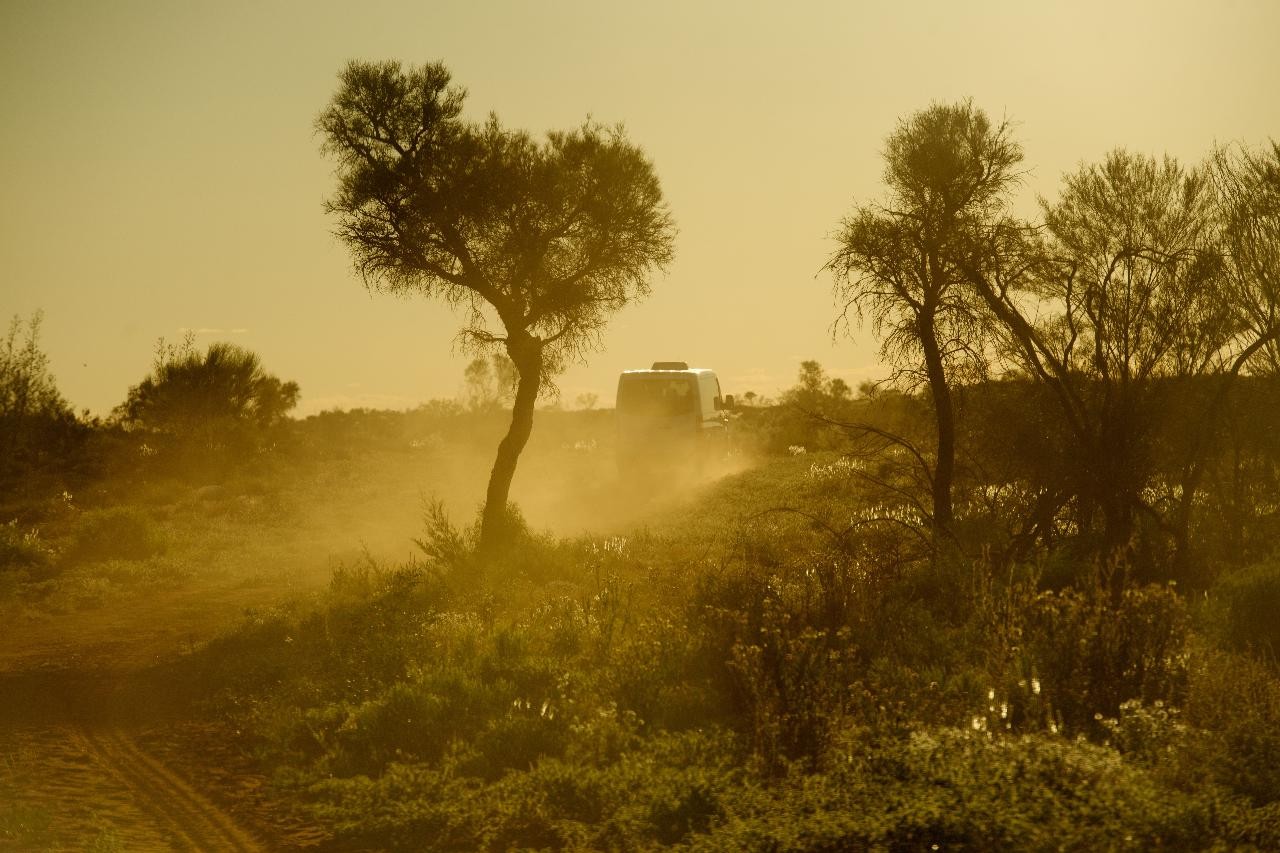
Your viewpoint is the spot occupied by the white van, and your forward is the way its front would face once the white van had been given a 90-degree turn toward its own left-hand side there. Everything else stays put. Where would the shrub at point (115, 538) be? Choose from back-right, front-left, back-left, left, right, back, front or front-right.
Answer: left

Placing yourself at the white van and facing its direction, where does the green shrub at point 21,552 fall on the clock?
The green shrub is roughly at 6 o'clock from the white van.

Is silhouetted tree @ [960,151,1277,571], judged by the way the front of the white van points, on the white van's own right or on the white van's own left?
on the white van's own right

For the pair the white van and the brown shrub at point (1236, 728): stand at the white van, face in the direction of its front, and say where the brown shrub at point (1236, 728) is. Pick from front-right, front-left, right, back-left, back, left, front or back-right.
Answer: back-right

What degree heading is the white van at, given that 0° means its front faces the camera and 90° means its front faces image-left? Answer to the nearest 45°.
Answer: approximately 225°

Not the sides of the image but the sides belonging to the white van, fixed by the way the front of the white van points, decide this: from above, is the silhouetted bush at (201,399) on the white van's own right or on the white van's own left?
on the white van's own left

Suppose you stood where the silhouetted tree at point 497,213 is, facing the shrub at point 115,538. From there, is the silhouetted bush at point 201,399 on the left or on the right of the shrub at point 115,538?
right

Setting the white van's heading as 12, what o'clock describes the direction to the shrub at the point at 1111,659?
The shrub is roughly at 6 o'clock from the white van.

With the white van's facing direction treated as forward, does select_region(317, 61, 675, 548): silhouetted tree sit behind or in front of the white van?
behind
